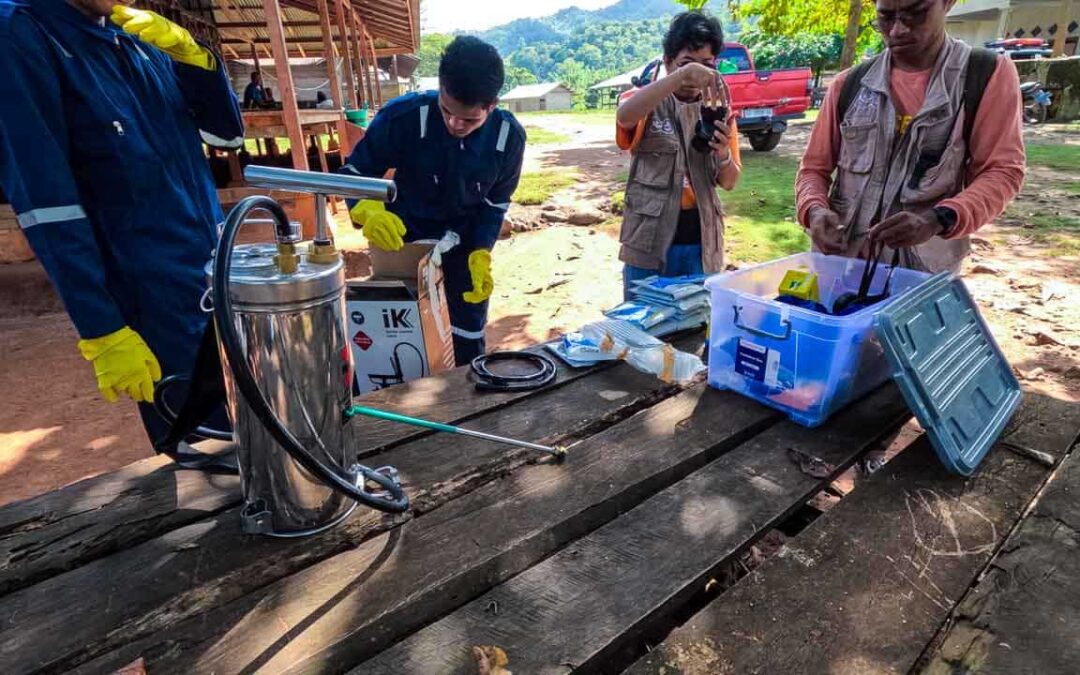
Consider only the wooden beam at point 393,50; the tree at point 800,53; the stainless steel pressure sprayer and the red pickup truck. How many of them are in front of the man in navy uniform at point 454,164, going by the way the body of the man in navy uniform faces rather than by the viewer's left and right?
1

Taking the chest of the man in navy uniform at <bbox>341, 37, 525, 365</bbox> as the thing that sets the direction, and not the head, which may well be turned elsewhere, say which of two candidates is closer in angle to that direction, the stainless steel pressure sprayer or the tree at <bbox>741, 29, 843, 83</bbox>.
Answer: the stainless steel pressure sprayer

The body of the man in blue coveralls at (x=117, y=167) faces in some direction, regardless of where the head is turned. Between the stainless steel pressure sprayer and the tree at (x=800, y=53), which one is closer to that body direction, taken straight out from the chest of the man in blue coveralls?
the stainless steel pressure sprayer

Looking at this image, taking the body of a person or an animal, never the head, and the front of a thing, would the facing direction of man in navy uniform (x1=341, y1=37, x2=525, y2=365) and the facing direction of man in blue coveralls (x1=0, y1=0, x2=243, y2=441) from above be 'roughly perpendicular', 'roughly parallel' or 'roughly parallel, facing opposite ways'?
roughly perpendicular

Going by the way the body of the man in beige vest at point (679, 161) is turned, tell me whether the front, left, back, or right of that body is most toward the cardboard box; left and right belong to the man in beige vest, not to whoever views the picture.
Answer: right

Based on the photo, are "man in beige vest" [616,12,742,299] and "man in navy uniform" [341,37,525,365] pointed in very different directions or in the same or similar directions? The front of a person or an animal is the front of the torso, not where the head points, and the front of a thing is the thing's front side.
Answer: same or similar directions

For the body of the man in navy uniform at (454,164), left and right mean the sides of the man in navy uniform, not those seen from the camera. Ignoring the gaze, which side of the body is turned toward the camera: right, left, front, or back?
front

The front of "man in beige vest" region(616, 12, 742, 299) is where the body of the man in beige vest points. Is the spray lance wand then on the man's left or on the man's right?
on the man's right

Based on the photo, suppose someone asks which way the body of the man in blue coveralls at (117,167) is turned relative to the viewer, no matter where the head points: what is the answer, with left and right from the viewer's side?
facing the viewer and to the right of the viewer

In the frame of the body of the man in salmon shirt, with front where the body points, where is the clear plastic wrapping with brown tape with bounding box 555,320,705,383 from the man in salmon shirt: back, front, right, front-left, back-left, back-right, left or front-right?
front

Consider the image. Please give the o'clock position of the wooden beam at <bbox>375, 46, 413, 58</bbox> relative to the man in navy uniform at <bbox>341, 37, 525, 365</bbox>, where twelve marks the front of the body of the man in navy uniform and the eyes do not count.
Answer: The wooden beam is roughly at 6 o'clock from the man in navy uniform.

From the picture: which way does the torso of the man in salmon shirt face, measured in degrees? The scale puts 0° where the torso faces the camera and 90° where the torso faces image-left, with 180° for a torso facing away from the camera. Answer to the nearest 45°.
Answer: approximately 45°

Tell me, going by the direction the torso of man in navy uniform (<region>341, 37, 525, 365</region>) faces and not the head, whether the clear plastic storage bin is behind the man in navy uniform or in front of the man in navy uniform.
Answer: in front

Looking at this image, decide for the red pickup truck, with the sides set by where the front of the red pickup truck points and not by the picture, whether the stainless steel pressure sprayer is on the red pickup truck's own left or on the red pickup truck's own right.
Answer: on the red pickup truck's own left

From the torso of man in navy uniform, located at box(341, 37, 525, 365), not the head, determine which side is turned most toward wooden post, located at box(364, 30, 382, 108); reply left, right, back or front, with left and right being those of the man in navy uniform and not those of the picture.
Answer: back
